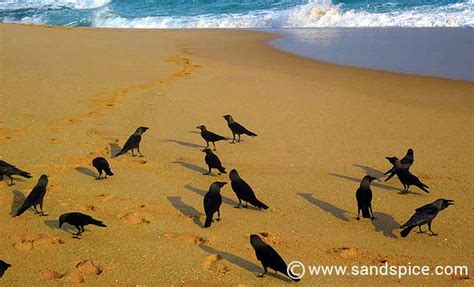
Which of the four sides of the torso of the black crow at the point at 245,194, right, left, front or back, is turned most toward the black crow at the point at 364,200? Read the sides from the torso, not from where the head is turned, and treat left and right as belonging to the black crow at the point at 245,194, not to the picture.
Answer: back

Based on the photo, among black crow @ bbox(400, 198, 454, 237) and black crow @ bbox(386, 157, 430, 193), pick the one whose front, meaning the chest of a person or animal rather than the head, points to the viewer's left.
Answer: black crow @ bbox(386, 157, 430, 193)

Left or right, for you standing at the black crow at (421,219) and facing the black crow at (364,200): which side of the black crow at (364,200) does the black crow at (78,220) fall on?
left

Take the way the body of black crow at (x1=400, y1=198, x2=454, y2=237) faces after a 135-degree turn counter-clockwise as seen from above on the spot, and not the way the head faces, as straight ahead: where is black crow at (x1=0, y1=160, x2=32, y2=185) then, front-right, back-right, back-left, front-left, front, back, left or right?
front-left

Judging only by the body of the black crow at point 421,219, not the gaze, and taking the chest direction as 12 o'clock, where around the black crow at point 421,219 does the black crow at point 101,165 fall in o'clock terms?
the black crow at point 101,165 is roughly at 6 o'clock from the black crow at point 421,219.

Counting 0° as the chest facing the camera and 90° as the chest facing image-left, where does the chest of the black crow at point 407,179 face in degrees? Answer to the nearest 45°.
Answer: approximately 90°

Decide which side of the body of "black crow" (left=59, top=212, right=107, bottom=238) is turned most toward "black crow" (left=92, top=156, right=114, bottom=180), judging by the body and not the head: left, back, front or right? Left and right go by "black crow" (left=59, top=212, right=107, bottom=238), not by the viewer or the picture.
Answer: right

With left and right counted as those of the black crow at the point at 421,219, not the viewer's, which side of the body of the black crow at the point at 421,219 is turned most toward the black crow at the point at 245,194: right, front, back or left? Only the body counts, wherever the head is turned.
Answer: back

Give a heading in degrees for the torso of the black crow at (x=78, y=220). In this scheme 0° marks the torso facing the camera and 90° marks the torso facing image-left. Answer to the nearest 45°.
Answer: approximately 90°

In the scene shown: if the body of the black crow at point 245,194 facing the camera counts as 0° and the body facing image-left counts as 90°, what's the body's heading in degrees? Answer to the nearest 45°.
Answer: approximately 90°

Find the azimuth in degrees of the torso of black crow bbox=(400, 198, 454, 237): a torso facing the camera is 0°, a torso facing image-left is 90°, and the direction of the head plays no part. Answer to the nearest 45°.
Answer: approximately 270°

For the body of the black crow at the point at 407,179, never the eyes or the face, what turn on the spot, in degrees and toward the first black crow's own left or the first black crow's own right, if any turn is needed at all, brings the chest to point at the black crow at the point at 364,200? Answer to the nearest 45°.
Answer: approximately 45° to the first black crow's own left

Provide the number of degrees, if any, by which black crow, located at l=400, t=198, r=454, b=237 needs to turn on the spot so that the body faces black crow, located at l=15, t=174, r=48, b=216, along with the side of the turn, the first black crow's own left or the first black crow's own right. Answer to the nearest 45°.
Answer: approximately 180°
